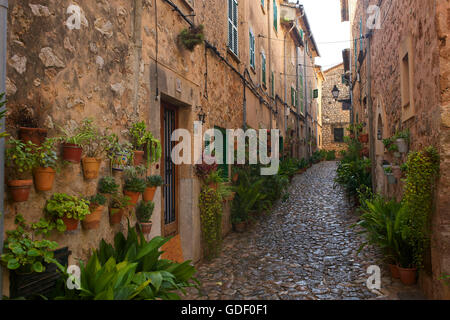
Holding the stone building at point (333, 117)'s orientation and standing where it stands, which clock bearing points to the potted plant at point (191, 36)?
The potted plant is roughly at 12 o'clock from the stone building.

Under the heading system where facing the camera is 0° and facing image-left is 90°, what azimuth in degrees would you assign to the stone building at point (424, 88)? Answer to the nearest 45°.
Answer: approximately 90°

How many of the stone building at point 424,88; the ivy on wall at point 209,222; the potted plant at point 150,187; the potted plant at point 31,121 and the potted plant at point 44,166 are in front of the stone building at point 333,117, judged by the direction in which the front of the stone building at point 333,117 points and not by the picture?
5

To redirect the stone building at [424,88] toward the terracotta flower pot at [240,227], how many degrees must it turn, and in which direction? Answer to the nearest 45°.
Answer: approximately 45° to its right

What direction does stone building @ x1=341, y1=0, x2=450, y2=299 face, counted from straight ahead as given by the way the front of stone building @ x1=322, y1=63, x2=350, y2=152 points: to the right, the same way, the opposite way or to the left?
to the right

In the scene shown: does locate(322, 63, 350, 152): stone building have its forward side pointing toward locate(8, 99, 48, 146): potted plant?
yes

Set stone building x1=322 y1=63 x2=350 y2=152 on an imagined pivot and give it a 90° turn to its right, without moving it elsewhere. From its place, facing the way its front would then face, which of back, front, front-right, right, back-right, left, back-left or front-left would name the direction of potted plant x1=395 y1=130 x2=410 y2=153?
left

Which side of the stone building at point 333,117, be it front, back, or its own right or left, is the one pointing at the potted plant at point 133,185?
front

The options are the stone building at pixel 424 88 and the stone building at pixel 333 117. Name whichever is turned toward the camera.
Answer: the stone building at pixel 333 117

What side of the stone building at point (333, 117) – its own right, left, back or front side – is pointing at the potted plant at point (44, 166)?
front

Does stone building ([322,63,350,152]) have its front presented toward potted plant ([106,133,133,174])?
yes

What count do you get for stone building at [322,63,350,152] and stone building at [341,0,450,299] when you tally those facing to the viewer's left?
1

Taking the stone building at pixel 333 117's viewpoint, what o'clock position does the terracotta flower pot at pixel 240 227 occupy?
The terracotta flower pot is roughly at 12 o'clock from the stone building.

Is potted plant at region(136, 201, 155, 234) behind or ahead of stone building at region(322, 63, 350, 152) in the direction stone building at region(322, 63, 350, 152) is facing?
ahead

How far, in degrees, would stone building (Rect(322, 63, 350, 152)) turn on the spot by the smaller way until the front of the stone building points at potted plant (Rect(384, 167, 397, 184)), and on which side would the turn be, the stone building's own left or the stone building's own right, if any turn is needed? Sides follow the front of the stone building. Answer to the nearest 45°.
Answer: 0° — it already faces it

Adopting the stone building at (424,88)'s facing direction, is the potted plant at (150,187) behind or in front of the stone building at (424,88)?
in front

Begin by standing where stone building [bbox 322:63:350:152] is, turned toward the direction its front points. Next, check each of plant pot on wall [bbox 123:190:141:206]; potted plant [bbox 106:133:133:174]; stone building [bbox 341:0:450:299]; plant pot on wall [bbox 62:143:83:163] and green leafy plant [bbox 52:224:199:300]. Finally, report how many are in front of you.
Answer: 5

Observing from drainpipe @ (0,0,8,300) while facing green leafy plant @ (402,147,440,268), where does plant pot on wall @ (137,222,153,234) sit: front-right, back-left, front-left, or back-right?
front-left

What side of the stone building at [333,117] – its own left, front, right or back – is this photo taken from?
front
